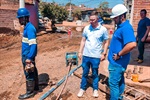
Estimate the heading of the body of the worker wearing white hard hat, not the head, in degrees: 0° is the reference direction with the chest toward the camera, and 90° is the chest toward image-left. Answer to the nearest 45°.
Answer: approximately 90°

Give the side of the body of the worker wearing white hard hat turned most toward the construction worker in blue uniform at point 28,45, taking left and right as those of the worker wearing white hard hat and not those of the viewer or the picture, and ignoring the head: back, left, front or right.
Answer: front

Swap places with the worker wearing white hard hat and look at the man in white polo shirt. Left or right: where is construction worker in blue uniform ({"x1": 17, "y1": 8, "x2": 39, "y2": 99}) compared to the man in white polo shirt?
left

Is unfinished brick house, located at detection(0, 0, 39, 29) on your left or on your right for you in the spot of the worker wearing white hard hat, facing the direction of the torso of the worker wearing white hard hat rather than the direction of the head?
on your right

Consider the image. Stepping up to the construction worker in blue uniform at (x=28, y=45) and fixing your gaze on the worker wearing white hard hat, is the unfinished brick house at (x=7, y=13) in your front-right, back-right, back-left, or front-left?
back-left

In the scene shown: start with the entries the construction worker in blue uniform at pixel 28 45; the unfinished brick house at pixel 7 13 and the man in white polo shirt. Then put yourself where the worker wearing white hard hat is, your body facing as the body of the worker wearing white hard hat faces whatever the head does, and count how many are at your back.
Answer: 0

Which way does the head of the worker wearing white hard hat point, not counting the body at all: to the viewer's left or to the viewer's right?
to the viewer's left

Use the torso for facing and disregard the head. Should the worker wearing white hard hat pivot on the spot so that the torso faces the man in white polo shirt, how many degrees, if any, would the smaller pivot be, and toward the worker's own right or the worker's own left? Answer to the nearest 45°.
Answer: approximately 45° to the worker's own right

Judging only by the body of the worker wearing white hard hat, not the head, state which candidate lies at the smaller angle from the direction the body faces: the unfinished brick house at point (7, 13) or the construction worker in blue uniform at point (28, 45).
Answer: the construction worker in blue uniform
